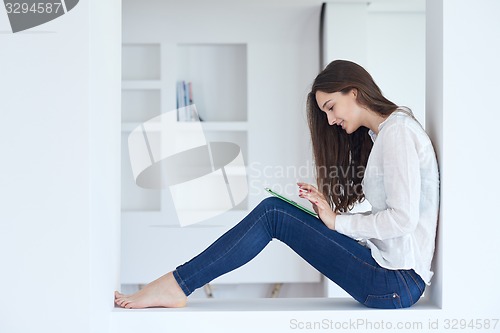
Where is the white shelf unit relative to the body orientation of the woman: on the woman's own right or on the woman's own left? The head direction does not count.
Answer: on the woman's own right

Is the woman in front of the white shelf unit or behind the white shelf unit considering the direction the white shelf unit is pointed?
in front

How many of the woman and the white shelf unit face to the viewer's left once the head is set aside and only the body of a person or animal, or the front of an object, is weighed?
1

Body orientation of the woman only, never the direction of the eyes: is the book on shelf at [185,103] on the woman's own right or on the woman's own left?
on the woman's own right

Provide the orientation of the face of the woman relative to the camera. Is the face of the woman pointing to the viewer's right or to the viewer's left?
to the viewer's left

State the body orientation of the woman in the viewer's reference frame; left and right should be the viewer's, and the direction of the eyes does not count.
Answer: facing to the left of the viewer

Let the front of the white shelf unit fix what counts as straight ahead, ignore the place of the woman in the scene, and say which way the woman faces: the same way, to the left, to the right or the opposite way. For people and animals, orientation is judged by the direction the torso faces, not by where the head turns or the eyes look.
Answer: to the right
